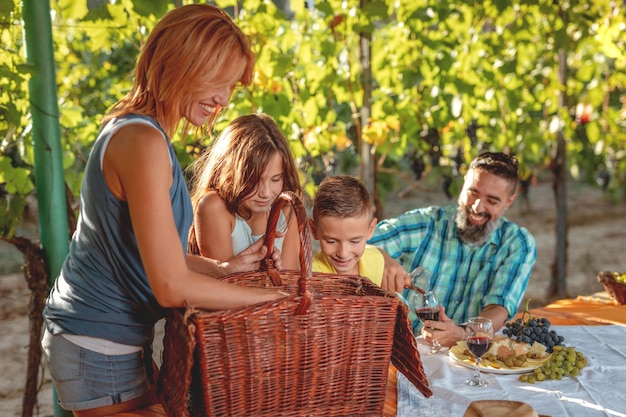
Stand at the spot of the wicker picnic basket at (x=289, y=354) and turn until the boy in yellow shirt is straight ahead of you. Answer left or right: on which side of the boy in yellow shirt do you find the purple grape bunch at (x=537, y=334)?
right

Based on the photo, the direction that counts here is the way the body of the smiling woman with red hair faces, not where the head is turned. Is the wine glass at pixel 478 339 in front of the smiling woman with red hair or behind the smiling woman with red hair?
in front

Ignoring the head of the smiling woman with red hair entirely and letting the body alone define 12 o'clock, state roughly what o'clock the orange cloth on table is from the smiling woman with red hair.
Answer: The orange cloth on table is roughly at 11 o'clock from the smiling woman with red hair.

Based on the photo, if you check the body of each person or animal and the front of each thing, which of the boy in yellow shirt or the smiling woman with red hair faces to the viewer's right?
the smiling woman with red hair

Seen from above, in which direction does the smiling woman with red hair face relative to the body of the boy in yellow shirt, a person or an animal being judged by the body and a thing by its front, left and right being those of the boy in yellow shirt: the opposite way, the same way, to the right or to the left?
to the left

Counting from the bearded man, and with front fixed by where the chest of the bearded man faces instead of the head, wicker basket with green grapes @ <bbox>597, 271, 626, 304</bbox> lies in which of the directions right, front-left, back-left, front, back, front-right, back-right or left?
back-left

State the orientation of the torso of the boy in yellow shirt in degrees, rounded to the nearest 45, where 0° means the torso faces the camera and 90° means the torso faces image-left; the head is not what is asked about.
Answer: approximately 0°

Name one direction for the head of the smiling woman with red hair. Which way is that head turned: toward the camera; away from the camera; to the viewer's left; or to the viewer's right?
to the viewer's right

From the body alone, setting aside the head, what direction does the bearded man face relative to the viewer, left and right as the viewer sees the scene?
facing the viewer and to the left of the viewer

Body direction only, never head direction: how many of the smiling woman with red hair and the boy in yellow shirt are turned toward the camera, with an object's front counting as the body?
1

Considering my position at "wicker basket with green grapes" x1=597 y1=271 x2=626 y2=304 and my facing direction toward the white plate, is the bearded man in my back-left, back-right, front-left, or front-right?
front-right

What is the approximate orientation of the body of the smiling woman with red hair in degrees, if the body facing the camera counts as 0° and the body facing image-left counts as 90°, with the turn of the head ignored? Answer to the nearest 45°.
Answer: approximately 270°

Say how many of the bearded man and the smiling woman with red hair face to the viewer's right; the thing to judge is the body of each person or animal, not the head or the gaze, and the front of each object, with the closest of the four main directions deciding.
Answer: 1

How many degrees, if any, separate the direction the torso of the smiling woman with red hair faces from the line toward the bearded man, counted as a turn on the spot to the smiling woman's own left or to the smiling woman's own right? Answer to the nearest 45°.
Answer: approximately 45° to the smiling woman's own left

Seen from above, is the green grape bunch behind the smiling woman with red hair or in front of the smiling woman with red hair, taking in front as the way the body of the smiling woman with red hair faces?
in front

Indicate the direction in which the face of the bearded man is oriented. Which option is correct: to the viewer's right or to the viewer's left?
to the viewer's left
